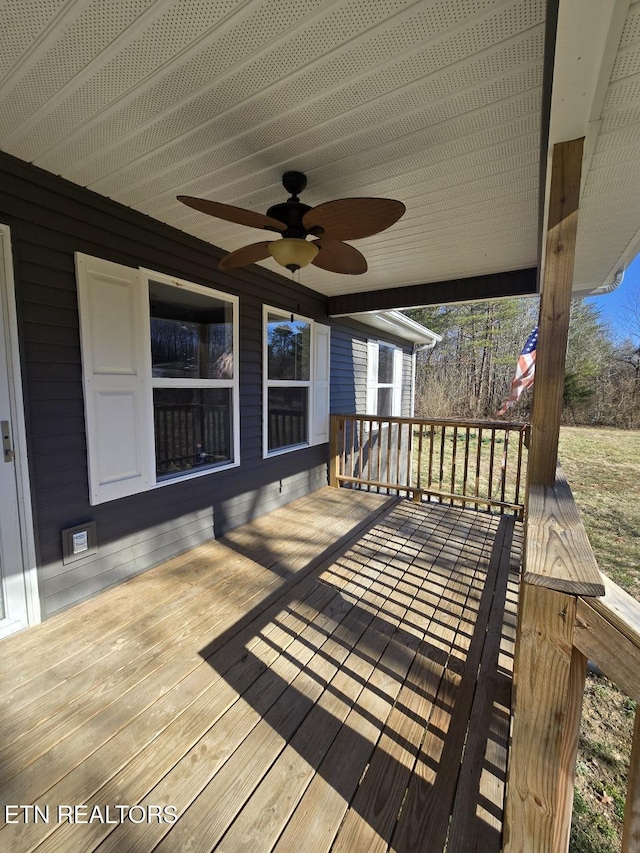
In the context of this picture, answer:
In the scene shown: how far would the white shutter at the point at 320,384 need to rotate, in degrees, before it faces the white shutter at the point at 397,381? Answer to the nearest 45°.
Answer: approximately 90° to its left

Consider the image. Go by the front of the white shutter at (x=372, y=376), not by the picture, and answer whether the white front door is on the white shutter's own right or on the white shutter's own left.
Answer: on the white shutter's own right

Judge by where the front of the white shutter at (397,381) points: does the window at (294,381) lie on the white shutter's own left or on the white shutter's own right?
on the white shutter's own right

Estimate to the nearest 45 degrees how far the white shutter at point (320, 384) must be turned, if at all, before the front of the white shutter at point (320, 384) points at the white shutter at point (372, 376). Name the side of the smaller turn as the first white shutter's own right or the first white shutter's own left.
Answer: approximately 90° to the first white shutter's own left

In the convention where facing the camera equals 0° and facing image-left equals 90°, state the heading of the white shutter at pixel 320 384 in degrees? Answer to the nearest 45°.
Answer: approximately 315°

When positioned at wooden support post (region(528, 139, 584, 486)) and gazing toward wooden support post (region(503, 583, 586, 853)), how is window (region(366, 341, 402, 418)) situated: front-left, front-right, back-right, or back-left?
back-right

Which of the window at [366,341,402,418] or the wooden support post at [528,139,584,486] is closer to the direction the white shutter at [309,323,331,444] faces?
the wooden support post

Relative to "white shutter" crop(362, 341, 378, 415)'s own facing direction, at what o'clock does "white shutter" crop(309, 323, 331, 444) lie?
"white shutter" crop(309, 323, 331, 444) is roughly at 2 o'clock from "white shutter" crop(362, 341, 378, 415).

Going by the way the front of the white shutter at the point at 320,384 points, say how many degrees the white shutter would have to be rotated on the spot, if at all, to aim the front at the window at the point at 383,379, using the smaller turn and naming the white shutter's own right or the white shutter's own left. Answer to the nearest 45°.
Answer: approximately 90° to the white shutter's own left
